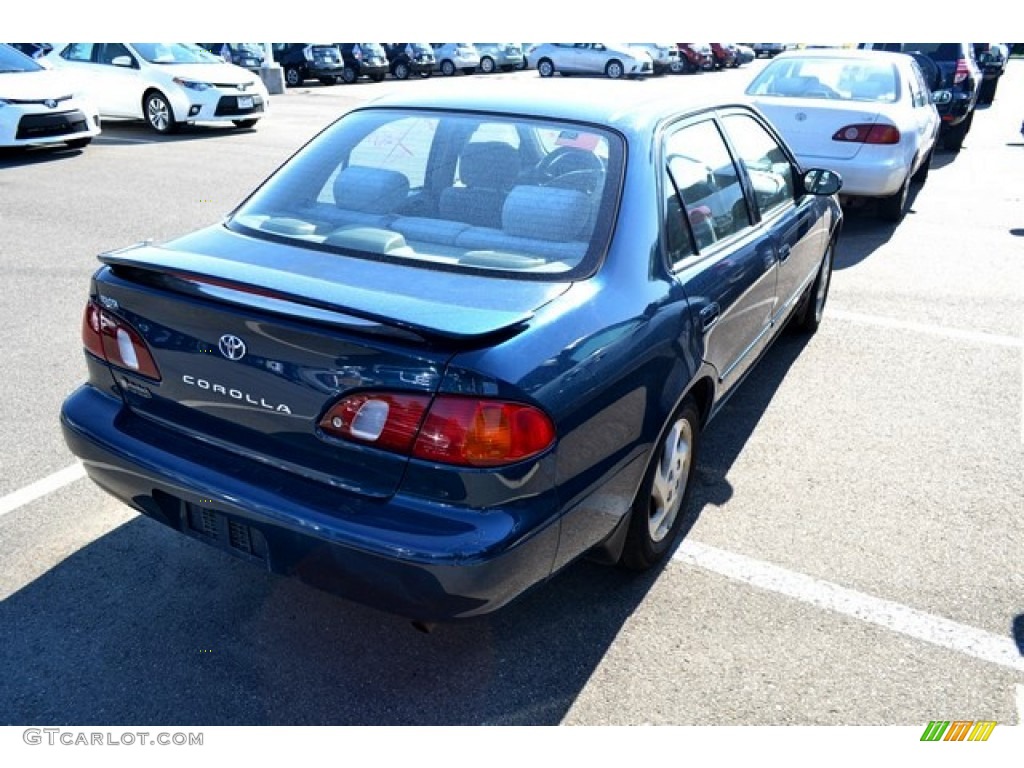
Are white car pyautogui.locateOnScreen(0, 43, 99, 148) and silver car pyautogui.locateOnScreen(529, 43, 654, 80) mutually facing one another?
no

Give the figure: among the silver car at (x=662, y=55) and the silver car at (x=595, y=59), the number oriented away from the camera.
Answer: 0

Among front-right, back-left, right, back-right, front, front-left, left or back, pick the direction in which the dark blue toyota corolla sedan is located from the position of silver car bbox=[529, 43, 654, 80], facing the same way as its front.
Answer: front-right

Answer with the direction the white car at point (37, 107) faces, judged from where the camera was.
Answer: facing the viewer and to the right of the viewer

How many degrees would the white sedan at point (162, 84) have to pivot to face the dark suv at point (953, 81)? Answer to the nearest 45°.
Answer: approximately 45° to its left

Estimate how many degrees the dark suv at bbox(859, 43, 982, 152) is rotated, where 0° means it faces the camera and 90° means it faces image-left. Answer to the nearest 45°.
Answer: approximately 180°

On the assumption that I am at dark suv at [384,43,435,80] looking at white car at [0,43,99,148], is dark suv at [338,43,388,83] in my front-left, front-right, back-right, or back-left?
front-right

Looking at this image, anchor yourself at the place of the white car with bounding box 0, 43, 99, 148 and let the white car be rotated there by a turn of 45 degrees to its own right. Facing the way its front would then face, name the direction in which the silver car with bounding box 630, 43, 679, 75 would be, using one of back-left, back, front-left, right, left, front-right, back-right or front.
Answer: back-left

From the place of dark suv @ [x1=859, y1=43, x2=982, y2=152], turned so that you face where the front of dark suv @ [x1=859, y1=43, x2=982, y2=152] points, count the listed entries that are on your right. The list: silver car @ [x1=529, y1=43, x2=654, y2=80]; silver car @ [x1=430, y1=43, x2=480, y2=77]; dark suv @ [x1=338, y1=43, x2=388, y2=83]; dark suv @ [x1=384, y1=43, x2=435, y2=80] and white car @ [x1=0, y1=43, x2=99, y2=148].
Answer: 0

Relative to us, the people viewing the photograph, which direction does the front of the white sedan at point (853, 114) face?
facing away from the viewer

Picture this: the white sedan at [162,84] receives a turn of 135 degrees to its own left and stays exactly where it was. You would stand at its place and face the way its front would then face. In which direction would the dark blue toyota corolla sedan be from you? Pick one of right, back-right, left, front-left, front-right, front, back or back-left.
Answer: back

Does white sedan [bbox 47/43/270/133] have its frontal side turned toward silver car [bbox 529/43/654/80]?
no

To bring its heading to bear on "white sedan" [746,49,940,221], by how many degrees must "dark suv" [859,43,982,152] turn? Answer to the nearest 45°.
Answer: approximately 180°

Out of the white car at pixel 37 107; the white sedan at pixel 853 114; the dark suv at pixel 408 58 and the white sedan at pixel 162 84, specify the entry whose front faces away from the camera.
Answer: the white sedan at pixel 853 114

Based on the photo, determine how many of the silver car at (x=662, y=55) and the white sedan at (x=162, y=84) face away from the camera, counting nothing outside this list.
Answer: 0

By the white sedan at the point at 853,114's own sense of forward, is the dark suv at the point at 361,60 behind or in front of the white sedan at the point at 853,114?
in front

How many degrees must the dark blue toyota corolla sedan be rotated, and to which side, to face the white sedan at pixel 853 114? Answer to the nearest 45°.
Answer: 0° — it already faces it

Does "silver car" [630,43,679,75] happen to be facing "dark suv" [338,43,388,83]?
no
